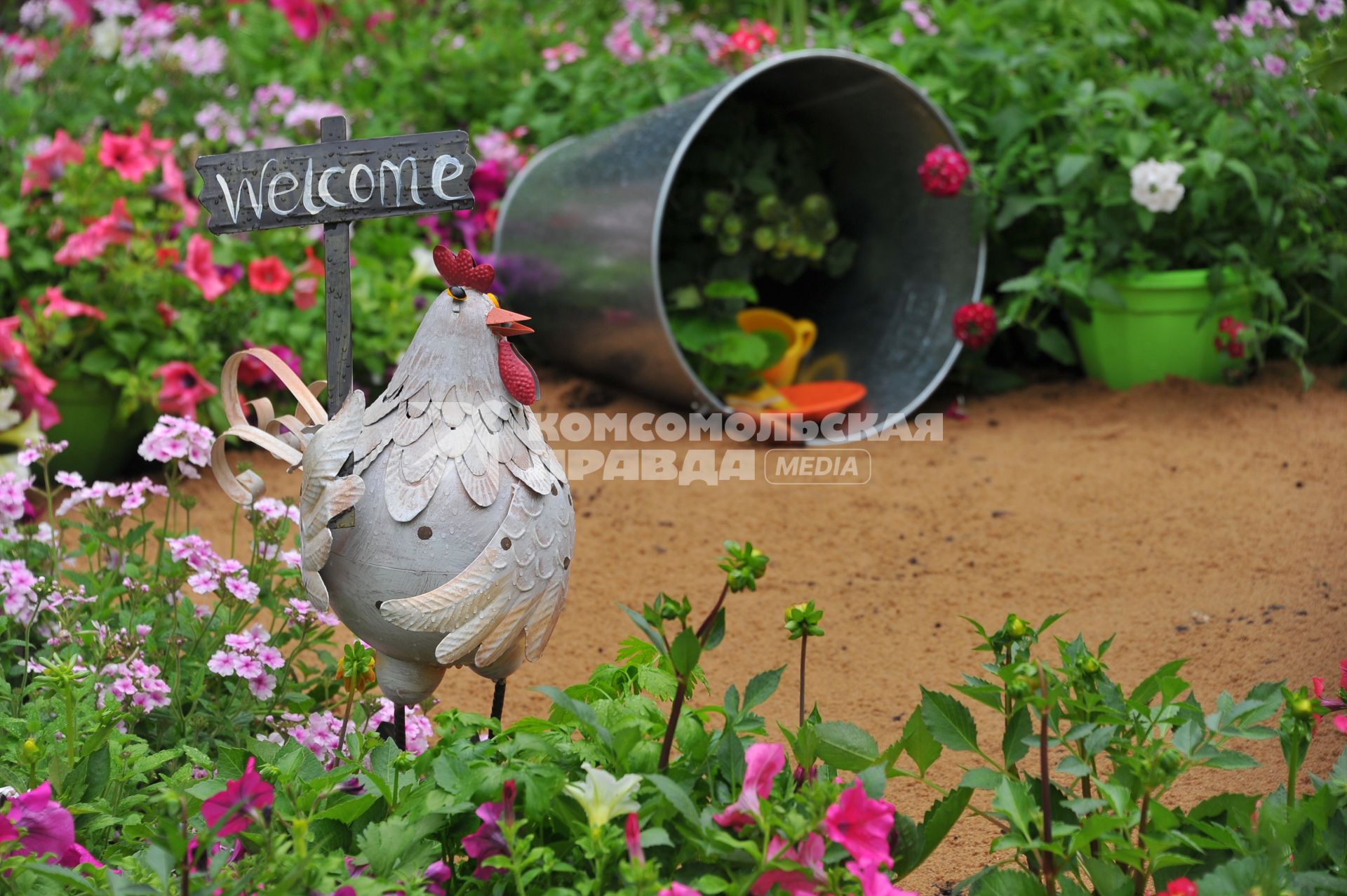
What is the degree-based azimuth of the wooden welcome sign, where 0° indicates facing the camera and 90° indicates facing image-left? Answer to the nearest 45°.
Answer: approximately 0°

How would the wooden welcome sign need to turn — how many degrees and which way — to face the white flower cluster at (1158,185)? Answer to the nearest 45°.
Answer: approximately 135° to its left

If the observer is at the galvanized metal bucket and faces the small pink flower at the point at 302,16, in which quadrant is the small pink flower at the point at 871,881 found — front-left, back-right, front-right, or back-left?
back-left

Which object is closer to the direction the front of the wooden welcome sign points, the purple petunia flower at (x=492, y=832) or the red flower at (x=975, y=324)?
the purple petunia flower

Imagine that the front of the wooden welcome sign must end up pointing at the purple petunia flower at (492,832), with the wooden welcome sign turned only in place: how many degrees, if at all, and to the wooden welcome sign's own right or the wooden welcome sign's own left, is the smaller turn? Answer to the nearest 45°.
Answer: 0° — it already faces it

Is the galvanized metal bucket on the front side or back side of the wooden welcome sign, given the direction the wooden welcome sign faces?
on the back side

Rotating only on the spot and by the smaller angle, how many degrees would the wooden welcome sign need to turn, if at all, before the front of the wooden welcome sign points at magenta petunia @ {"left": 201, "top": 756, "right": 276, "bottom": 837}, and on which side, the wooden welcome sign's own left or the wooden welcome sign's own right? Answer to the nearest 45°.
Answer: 0° — it already faces it

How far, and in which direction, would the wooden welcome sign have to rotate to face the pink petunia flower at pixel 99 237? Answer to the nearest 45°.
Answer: approximately 180°

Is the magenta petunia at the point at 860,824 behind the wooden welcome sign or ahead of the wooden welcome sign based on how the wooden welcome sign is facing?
ahead

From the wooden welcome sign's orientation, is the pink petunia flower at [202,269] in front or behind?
behind
